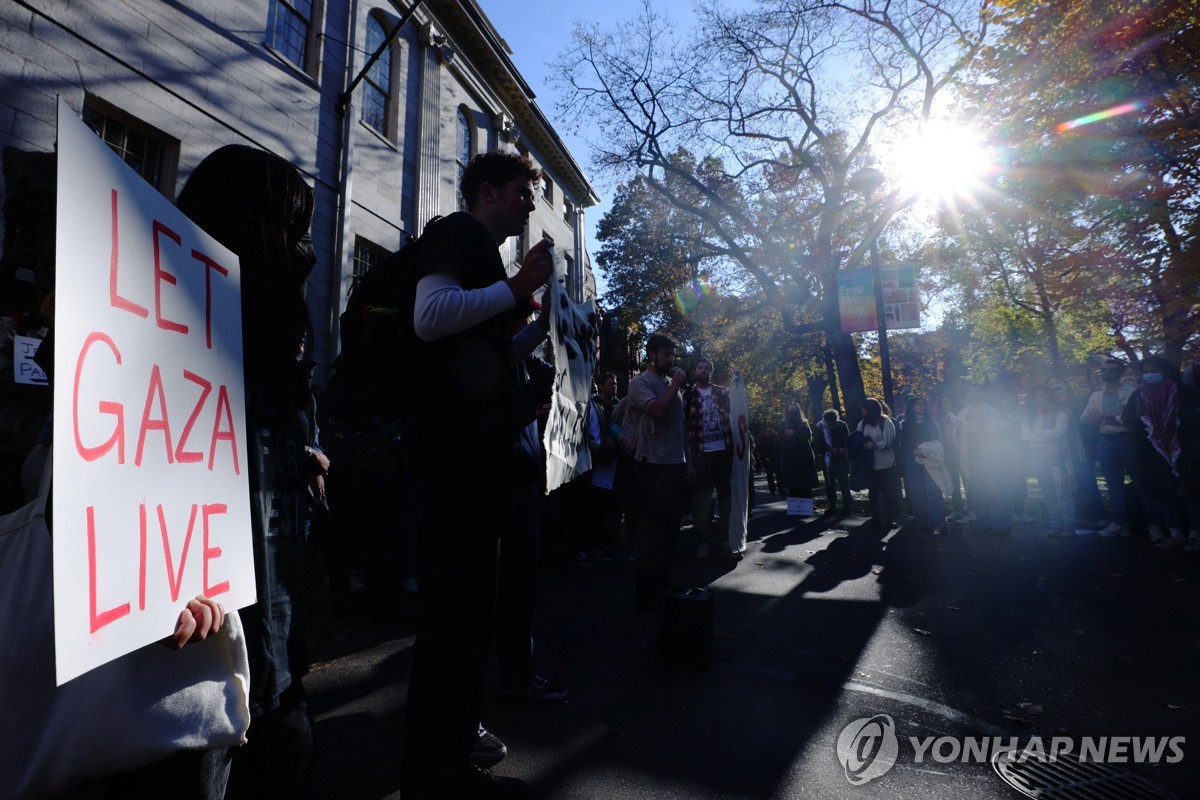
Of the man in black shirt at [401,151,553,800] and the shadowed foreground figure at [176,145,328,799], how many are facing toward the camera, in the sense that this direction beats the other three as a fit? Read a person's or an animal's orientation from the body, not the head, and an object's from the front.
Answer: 0

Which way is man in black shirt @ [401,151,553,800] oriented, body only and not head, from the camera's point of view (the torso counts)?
to the viewer's right

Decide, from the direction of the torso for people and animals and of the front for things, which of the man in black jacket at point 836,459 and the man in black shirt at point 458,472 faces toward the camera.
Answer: the man in black jacket at point 836,459

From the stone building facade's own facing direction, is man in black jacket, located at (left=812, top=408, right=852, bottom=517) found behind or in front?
in front

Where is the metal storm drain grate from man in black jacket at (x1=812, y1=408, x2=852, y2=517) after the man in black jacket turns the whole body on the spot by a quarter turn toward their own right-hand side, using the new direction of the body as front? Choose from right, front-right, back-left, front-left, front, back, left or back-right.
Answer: left

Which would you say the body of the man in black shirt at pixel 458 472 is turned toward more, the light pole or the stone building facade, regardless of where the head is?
the light pole

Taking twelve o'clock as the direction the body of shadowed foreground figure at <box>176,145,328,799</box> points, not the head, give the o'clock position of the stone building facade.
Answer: The stone building facade is roughly at 9 o'clock from the shadowed foreground figure.

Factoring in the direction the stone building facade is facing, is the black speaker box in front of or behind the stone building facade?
in front

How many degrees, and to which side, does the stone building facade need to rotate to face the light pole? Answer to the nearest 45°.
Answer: approximately 45° to its left

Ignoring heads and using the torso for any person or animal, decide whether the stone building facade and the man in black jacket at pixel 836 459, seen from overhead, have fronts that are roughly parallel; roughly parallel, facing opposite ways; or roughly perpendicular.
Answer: roughly perpendicular

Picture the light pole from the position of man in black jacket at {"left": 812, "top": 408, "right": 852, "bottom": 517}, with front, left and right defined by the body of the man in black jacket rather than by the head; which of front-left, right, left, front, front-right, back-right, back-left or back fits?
back

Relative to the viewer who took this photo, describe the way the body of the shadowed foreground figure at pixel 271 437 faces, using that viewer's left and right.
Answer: facing to the right of the viewer

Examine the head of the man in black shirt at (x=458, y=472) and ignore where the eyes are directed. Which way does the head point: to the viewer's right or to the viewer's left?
to the viewer's right

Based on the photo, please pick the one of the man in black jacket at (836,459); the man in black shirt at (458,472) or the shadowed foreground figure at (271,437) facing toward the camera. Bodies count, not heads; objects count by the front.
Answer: the man in black jacket at (836,459)

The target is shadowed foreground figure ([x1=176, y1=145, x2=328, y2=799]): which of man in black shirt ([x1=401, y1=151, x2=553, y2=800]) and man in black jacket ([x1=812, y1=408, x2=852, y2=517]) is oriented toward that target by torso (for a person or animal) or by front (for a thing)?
man in black jacket ([x1=812, y1=408, x2=852, y2=517])

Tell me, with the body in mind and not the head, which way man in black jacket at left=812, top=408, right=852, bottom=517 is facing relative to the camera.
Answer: toward the camera

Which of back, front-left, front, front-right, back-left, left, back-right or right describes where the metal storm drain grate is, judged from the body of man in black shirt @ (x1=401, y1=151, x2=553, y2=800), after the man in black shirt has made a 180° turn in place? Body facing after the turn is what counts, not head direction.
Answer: back
